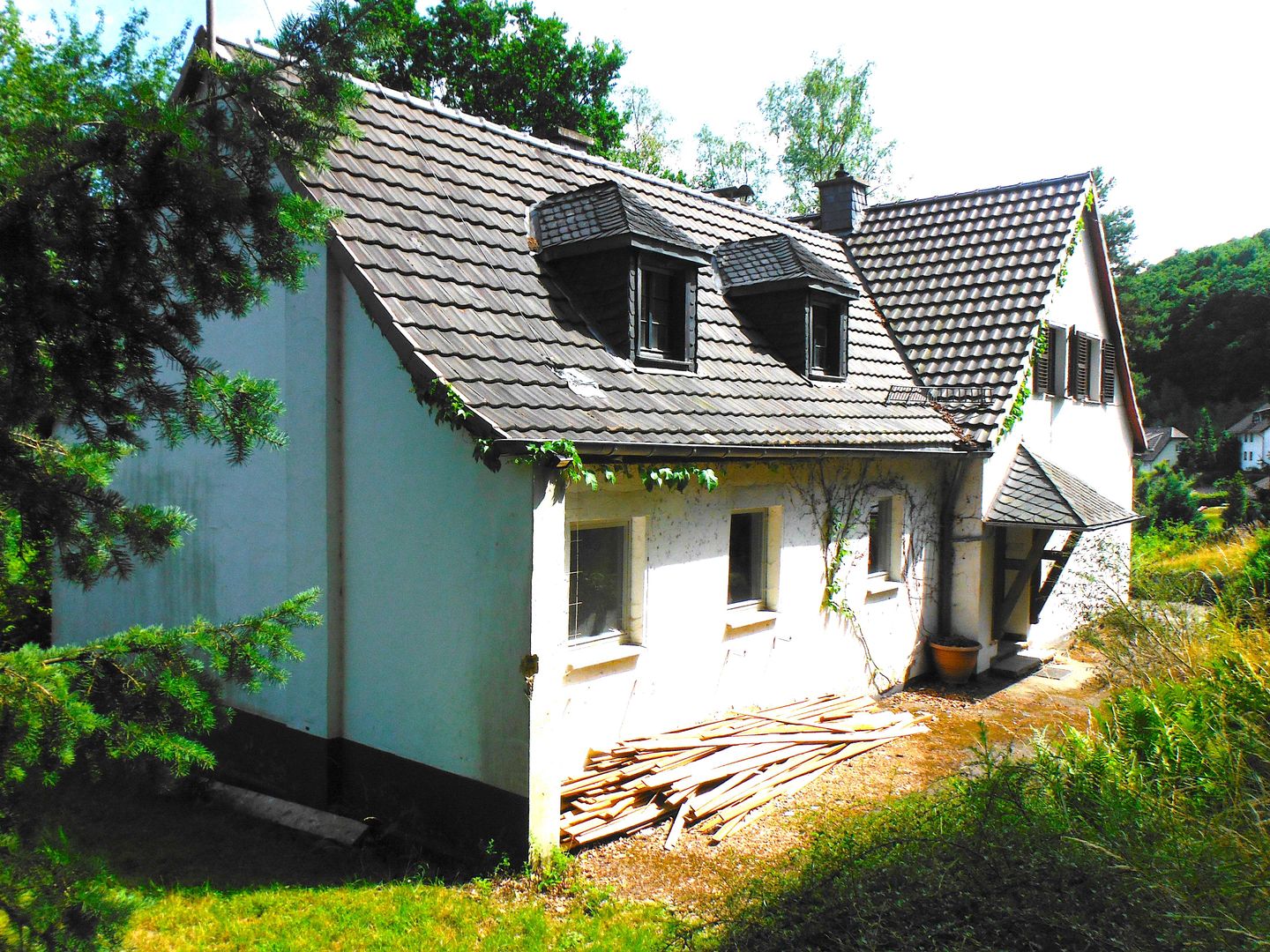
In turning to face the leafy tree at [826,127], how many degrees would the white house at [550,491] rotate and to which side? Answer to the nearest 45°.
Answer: approximately 135° to its left

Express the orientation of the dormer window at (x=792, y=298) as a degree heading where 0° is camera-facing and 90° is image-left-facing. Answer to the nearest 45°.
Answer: approximately 315°

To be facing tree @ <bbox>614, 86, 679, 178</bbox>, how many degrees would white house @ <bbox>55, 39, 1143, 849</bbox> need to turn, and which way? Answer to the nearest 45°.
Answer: approximately 135° to its left

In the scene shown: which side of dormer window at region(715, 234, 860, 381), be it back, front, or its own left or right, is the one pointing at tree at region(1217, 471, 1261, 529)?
left

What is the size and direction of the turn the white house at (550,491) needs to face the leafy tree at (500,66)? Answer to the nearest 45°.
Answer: approximately 135° to its left

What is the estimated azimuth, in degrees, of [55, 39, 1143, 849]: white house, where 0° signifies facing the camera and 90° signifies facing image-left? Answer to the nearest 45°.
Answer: approximately 315°

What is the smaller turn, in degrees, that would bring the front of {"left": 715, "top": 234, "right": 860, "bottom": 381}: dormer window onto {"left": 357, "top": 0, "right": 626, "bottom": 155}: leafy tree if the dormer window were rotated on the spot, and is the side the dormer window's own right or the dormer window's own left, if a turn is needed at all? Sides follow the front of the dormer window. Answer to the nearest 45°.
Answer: approximately 180°
